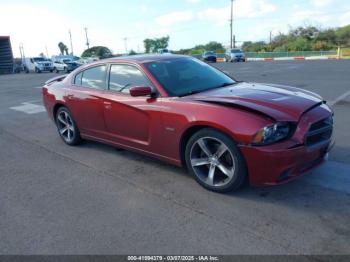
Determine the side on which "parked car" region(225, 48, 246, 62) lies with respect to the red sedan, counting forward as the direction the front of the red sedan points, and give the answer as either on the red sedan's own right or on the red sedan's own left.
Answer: on the red sedan's own left

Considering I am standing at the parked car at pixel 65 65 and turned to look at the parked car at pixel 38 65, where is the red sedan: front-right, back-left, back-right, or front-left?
back-left

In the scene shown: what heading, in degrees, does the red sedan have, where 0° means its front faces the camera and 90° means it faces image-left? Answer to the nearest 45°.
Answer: approximately 315°

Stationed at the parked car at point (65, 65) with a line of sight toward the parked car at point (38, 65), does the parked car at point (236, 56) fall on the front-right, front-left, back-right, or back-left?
back-right

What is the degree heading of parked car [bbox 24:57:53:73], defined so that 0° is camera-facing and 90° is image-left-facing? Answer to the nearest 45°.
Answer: approximately 315°

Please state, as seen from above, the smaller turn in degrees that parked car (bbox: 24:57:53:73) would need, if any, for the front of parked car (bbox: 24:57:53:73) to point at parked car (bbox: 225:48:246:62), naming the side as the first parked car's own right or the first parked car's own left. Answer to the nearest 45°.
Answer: approximately 45° to the first parked car's own left
